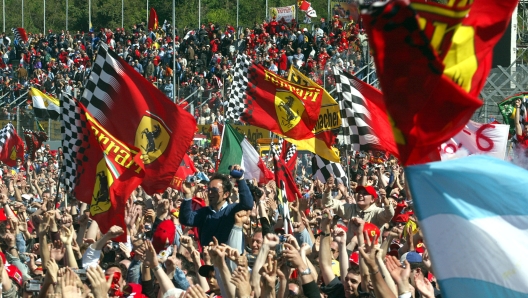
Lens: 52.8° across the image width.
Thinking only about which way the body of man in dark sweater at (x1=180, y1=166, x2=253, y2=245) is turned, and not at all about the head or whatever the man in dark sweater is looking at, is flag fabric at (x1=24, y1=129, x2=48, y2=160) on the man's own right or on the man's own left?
on the man's own right

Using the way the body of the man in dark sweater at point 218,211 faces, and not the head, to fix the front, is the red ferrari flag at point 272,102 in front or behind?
behind

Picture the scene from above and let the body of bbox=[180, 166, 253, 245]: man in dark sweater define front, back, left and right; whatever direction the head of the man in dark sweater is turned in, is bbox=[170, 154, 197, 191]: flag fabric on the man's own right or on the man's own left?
on the man's own right

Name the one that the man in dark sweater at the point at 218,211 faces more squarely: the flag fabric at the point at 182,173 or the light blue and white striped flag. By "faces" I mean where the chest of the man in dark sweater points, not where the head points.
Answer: the light blue and white striped flag

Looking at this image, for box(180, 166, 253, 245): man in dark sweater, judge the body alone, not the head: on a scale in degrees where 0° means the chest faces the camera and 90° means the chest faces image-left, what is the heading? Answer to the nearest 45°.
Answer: approximately 45°

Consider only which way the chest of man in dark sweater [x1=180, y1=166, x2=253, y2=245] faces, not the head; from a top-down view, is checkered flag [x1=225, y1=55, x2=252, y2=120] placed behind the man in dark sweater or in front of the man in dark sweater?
behind

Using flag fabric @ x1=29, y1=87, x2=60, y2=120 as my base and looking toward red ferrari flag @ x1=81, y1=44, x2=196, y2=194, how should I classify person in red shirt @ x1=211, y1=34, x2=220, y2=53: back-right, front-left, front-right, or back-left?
back-left

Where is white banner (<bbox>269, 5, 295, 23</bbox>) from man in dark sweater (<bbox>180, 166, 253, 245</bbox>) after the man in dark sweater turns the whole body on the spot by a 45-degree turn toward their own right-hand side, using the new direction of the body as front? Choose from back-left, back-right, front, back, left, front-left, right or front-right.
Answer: right

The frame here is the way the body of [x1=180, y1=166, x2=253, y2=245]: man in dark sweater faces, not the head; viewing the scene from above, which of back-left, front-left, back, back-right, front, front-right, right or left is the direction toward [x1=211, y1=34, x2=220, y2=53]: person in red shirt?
back-right

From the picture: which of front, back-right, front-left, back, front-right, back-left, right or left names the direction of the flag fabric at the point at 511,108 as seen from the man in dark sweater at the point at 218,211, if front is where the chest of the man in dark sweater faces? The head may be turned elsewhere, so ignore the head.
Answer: back

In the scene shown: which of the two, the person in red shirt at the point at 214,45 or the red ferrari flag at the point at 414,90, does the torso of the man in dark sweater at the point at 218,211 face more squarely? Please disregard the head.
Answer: the red ferrari flag
